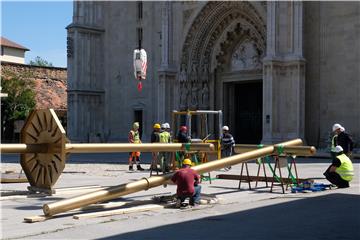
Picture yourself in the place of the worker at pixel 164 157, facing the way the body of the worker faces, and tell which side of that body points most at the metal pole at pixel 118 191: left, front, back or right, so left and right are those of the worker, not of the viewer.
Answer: back

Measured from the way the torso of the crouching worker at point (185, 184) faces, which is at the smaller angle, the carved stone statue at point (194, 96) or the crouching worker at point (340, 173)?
the carved stone statue

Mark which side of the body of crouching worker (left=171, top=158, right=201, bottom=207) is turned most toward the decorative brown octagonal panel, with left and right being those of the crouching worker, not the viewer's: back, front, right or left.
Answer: left

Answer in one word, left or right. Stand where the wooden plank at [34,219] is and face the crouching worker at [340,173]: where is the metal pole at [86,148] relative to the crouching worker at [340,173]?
left

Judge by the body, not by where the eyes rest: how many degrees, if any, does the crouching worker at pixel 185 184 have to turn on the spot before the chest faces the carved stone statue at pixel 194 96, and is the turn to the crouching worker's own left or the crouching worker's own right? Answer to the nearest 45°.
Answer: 0° — they already face it

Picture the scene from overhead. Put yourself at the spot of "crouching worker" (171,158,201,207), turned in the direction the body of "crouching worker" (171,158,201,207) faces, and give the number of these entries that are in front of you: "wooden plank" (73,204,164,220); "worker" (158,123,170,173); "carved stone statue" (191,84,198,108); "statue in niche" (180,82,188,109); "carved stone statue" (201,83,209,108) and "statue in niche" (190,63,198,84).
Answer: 5

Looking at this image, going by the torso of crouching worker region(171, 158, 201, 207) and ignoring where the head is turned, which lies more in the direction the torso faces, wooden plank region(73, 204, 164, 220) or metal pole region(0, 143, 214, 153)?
the metal pole

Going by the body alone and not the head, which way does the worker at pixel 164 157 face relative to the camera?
away from the camera

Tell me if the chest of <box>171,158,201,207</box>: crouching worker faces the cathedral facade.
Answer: yes
